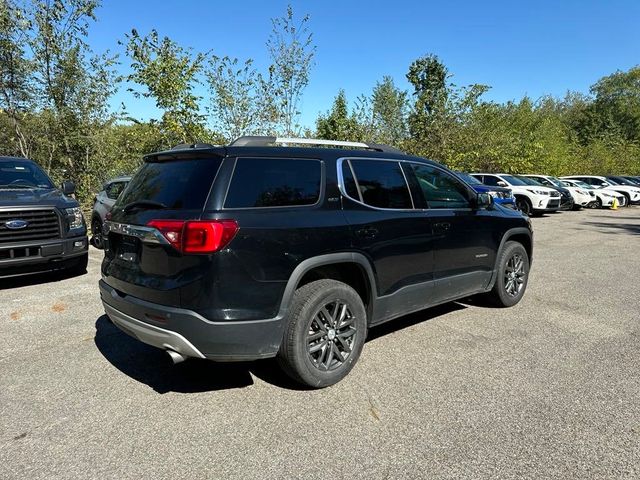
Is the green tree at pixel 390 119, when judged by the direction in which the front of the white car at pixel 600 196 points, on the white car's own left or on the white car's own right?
on the white car's own right

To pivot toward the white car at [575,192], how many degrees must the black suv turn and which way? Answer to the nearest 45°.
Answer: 0° — it already faces it

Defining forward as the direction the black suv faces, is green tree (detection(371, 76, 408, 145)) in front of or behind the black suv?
in front

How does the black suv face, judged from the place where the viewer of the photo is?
facing away from the viewer and to the right of the viewer

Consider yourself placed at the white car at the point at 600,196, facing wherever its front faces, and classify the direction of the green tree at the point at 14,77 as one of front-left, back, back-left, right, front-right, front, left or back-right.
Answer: right

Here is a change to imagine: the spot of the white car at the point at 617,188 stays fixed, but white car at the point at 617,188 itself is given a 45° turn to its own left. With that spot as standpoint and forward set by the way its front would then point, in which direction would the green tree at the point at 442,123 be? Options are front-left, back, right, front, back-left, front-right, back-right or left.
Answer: back-right

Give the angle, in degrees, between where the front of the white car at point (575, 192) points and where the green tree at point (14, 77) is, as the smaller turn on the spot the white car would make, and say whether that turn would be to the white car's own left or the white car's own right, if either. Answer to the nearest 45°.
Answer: approximately 90° to the white car's own right

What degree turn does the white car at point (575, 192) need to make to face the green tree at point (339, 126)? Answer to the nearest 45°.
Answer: approximately 90° to its right
